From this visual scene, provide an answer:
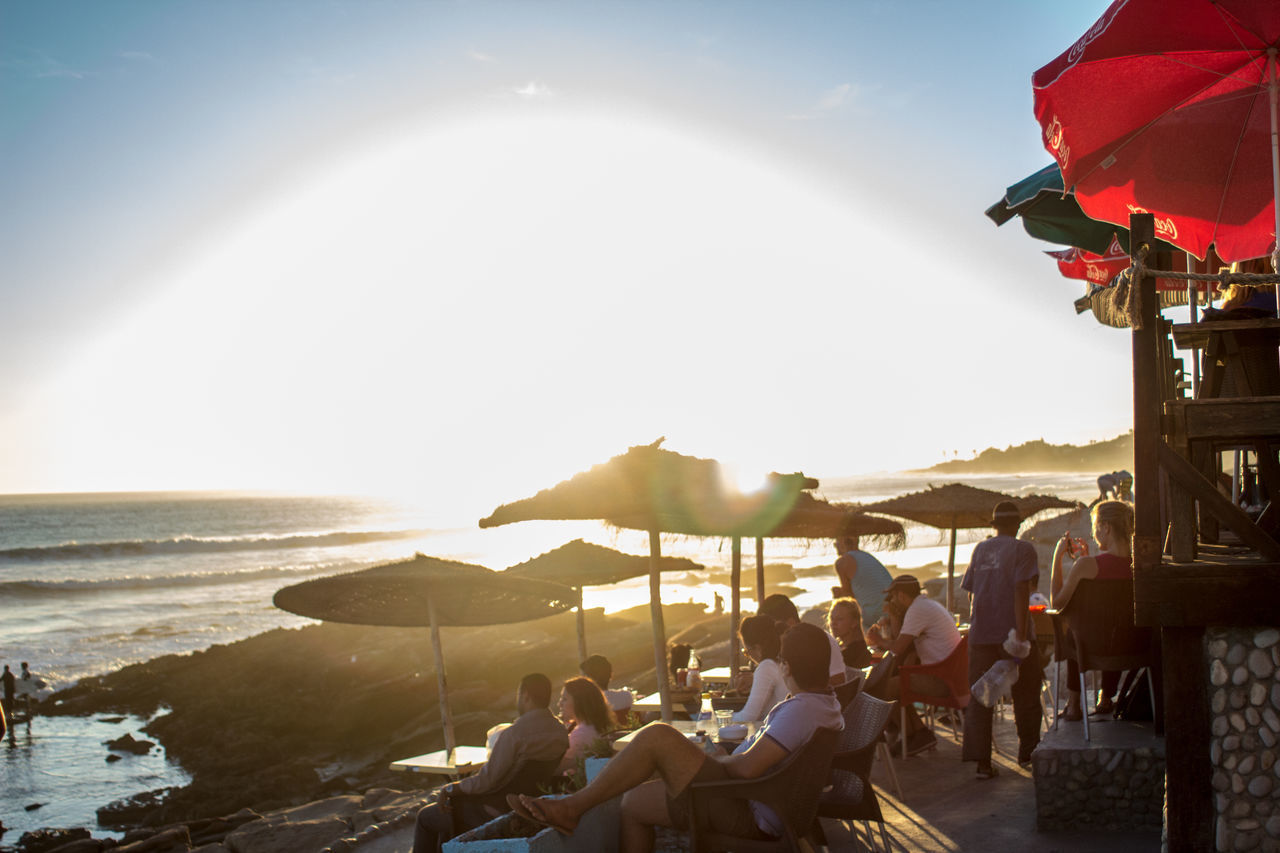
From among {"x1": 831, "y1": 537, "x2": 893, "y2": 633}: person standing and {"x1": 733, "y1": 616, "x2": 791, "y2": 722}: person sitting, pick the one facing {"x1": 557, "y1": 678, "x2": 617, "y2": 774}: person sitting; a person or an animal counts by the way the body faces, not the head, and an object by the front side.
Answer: {"x1": 733, "y1": 616, "x2": 791, "y2": 722}: person sitting

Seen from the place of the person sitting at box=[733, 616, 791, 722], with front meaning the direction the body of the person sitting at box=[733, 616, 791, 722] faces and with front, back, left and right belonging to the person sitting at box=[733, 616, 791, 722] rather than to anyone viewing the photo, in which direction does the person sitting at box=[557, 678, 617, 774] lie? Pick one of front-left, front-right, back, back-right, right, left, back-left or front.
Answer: front

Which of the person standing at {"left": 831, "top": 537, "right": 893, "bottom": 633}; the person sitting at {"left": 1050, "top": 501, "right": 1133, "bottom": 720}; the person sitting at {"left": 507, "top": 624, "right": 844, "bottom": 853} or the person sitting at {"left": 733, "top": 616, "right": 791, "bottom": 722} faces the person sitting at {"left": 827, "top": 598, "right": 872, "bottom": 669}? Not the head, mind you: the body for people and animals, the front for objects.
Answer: the person sitting at {"left": 1050, "top": 501, "right": 1133, "bottom": 720}

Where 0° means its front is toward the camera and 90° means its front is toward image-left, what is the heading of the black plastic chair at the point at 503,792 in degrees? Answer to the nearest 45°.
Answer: approximately 135°

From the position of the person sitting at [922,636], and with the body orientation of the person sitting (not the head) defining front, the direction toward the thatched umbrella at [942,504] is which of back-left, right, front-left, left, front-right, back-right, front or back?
right

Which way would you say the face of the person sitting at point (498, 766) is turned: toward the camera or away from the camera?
away from the camera

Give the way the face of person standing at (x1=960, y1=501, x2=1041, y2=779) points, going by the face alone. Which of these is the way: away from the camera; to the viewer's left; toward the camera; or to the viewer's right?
away from the camera

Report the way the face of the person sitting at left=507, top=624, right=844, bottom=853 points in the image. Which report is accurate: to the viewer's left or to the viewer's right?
to the viewer's left

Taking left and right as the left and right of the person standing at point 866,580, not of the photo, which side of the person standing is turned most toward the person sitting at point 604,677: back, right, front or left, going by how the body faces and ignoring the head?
left

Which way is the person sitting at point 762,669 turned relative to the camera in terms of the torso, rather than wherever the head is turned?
to the viewer's left

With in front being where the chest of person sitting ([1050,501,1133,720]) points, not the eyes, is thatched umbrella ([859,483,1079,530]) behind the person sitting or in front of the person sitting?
in front

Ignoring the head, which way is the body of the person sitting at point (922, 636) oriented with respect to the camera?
to the viewer's left

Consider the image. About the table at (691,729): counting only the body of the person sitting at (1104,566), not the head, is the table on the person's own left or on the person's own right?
on the person's own left

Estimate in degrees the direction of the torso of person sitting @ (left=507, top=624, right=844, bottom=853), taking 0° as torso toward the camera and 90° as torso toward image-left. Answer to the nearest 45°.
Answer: approximately 90°

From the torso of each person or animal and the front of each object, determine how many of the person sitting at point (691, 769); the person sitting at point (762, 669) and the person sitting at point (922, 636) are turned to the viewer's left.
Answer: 3

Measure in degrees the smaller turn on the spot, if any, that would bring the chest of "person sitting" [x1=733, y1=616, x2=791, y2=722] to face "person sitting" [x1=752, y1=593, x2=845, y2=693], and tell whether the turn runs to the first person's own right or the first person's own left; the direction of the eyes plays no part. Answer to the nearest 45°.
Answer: approximately 90° to the first person's own right
